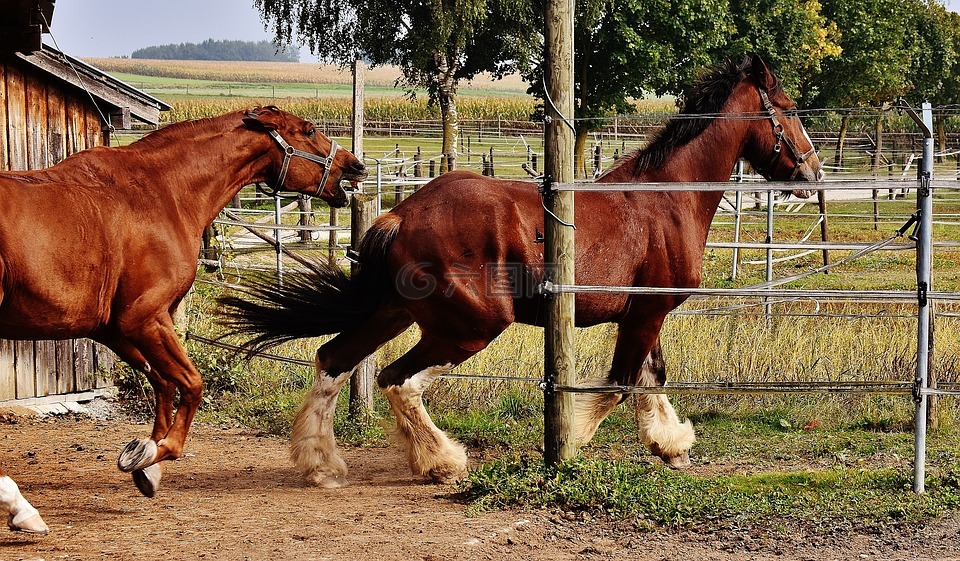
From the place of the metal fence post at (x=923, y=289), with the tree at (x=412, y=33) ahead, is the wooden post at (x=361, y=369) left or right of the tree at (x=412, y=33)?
left

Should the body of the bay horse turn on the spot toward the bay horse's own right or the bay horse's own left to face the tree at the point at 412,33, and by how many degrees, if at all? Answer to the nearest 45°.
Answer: approximately 90° to the bay horse's own left

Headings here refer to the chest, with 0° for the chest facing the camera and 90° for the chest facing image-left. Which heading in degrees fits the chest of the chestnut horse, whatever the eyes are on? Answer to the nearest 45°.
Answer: approximately 270°

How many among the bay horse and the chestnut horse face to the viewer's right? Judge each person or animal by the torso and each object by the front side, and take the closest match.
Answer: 2

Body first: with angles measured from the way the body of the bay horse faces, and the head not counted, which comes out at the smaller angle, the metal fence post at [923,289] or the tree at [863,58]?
the metal fence post

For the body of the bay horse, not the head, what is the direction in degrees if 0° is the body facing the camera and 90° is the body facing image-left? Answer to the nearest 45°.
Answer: approximately 270°
